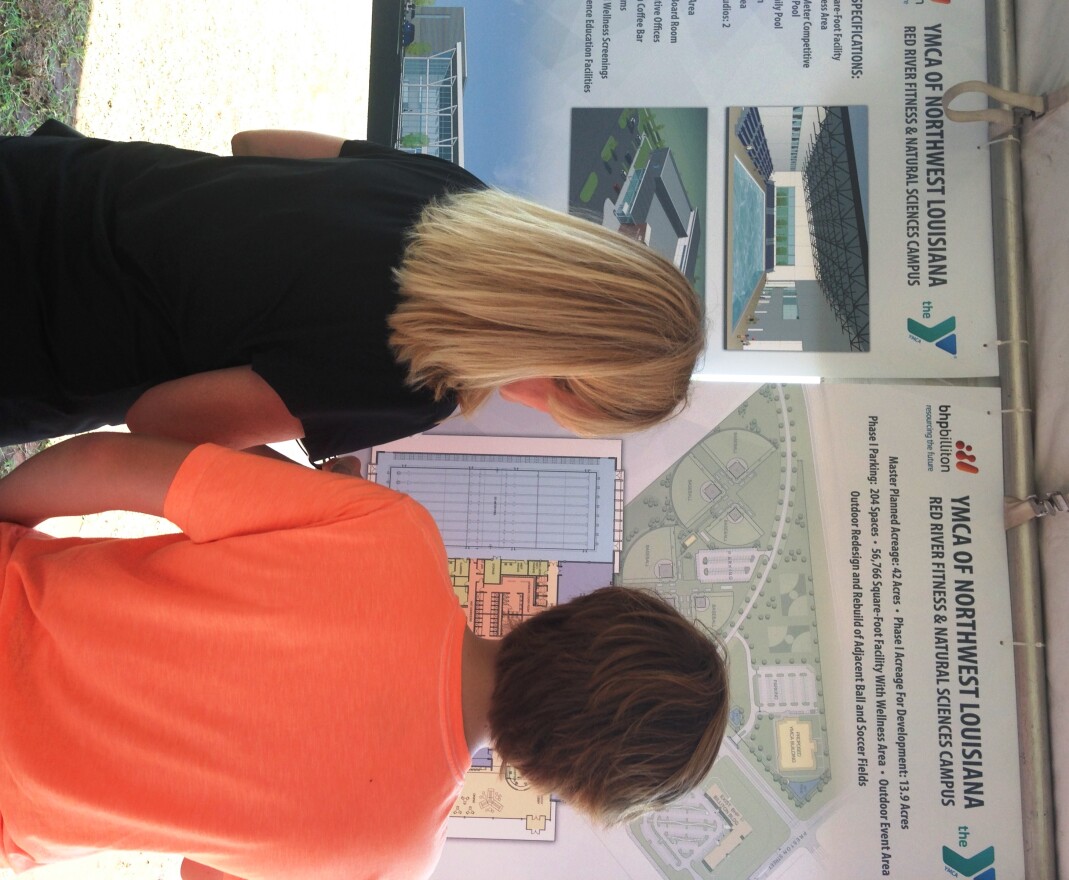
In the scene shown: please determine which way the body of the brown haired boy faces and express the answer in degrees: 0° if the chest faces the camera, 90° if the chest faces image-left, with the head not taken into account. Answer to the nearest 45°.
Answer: approximately 180°

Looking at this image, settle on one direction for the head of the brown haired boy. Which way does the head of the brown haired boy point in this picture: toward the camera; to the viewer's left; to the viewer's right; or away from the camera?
away from the camera

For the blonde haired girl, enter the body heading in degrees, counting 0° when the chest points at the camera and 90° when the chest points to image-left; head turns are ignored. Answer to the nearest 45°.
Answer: approximately 180°

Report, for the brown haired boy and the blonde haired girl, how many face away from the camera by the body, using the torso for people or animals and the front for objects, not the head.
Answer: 2

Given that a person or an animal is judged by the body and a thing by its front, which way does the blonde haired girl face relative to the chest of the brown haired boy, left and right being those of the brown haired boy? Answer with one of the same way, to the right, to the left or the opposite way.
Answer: the same way

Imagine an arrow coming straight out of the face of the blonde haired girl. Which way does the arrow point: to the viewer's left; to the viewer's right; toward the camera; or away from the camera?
away from the camera
